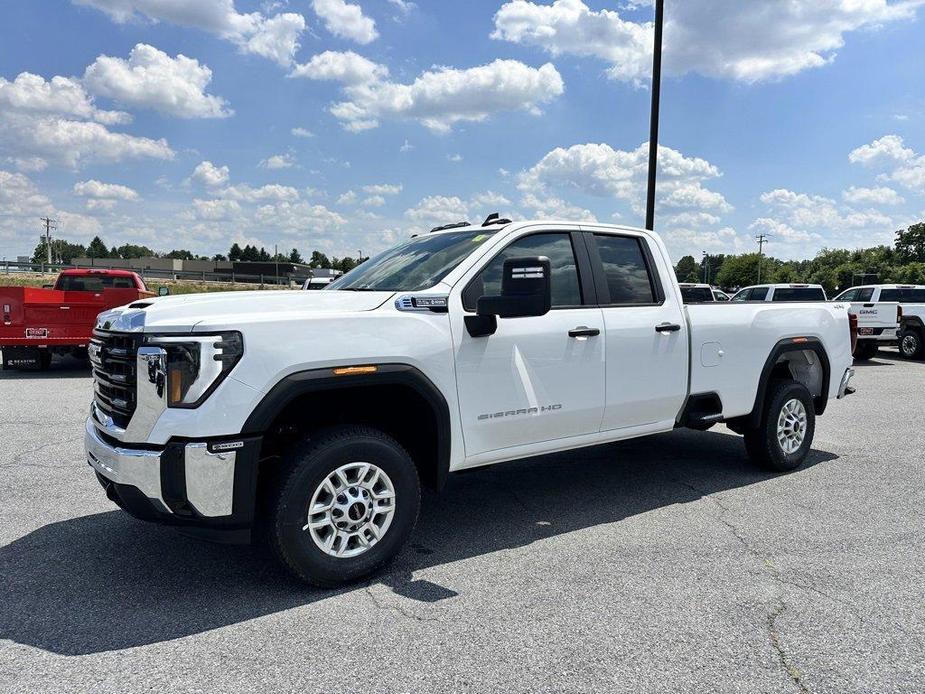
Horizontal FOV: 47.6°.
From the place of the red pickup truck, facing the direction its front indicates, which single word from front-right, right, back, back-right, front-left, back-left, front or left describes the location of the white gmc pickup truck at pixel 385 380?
back-right

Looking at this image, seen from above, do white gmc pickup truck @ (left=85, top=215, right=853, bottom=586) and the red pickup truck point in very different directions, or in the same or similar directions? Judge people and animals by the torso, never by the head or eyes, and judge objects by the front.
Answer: very different directions

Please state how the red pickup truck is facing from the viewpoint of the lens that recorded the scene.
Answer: facing away from the viewer and to the right of the viewer

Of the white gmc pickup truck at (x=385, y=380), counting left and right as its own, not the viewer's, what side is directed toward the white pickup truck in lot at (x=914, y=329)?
back

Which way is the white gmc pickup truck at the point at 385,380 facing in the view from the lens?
facing the viewer and to the left of the viewer
